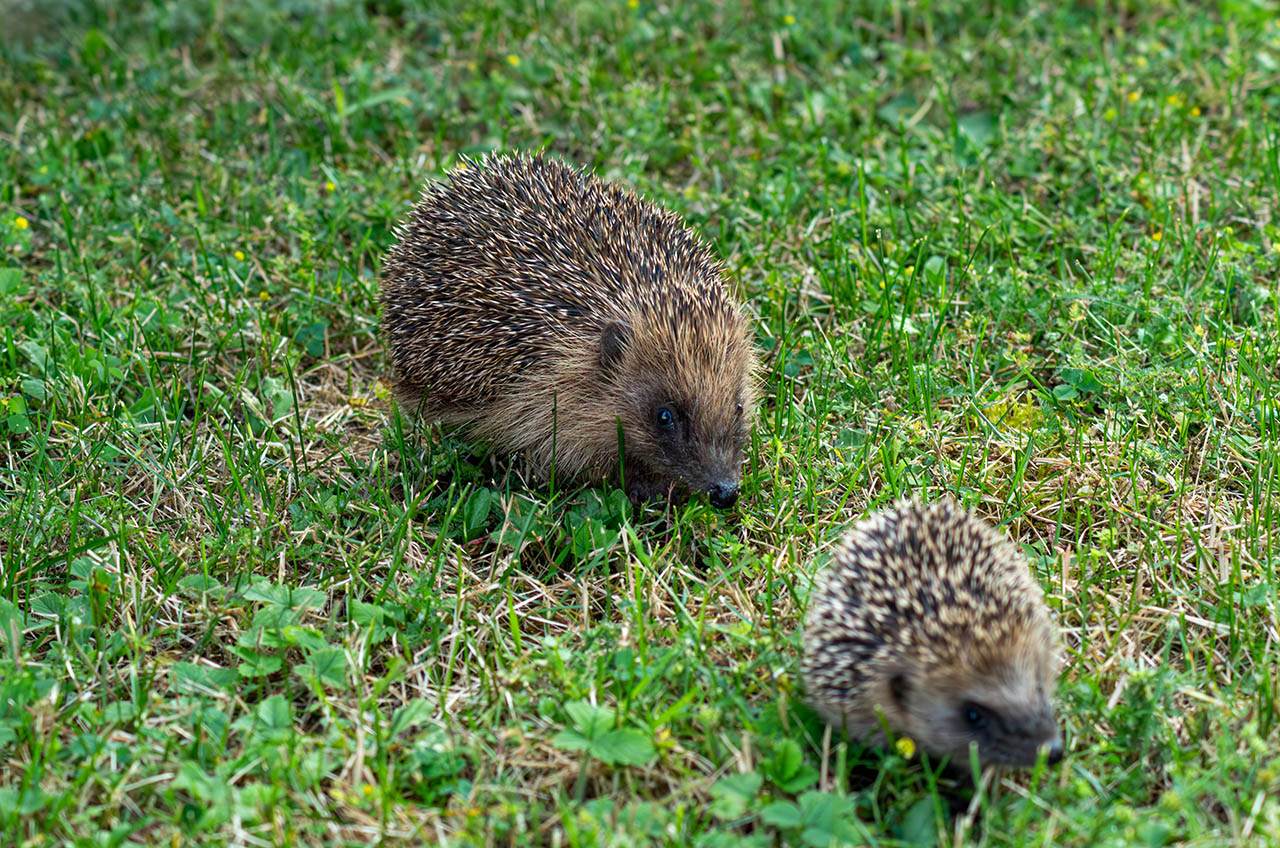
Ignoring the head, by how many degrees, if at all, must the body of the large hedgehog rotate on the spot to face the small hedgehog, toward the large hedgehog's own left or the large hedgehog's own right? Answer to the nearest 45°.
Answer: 0° — it already faces it

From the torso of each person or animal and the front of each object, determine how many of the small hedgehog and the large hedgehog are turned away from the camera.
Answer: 0

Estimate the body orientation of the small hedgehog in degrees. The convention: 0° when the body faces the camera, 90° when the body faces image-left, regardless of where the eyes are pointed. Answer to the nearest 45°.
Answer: approximately 315°

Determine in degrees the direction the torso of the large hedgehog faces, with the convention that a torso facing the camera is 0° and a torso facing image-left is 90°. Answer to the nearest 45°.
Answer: approximately 315°

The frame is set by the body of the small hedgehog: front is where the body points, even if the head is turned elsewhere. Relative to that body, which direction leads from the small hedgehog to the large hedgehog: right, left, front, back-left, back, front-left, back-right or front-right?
back
